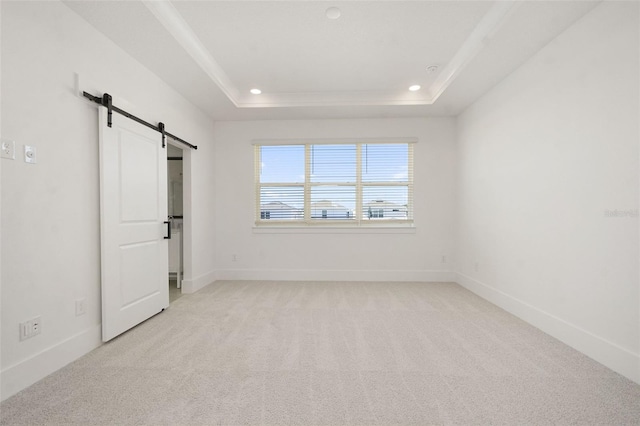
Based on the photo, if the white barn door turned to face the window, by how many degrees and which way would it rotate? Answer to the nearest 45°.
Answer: approximately 45° to its left

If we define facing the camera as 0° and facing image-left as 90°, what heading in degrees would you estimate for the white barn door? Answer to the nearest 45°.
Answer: approximately 315°
